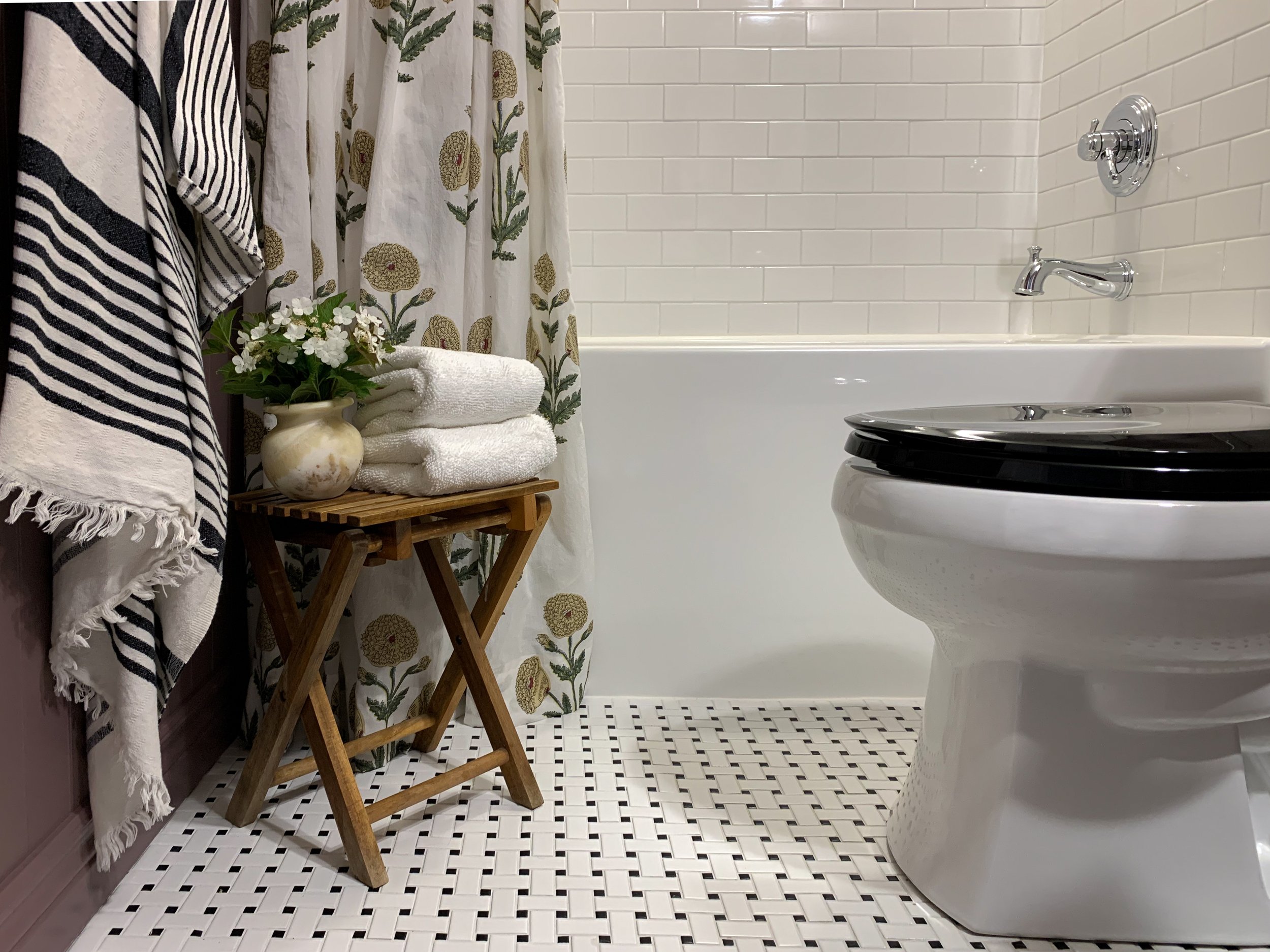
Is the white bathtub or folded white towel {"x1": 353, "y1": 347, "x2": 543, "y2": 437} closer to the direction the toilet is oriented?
the folded white towel

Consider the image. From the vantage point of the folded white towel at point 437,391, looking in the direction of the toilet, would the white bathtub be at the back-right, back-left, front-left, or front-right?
front-left

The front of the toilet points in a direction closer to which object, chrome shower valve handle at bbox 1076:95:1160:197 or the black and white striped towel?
the black and white striped towel

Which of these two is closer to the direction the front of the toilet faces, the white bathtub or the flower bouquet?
the flower bouquet

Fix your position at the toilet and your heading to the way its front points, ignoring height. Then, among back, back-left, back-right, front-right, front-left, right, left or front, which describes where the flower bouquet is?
front

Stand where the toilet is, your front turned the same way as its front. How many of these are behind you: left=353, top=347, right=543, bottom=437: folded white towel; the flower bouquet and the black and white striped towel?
0

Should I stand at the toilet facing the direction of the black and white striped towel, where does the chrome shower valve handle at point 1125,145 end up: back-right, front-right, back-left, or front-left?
back-right

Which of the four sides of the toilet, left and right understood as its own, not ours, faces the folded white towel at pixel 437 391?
front

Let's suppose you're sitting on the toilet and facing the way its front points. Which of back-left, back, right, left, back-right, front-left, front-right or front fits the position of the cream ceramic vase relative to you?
front

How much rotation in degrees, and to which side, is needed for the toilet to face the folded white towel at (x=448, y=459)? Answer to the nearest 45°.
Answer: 0° — it already faces it

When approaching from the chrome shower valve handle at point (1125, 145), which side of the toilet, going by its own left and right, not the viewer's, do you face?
right

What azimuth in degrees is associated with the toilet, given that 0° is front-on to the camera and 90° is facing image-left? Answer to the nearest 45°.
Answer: approximately 90°

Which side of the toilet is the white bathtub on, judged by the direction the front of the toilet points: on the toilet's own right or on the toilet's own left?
on the toilet's own right
